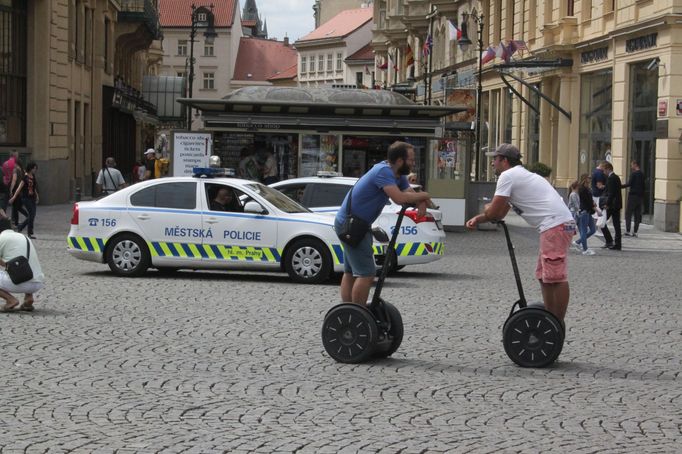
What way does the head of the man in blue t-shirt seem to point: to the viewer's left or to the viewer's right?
to the viewer's right

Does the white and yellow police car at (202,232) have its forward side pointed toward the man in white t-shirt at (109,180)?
no

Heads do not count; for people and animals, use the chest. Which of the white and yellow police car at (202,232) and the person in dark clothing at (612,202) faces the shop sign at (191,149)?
the person in dark clothing

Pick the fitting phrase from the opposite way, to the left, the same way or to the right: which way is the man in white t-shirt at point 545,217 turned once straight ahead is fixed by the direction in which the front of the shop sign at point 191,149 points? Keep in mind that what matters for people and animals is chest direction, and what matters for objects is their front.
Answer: to the right

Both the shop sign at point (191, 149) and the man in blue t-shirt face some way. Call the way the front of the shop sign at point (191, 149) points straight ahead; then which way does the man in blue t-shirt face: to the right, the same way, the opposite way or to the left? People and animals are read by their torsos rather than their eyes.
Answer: to the left

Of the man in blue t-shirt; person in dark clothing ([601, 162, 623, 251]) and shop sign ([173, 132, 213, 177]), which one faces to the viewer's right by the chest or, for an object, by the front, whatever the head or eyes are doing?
the man in blue t-shirt

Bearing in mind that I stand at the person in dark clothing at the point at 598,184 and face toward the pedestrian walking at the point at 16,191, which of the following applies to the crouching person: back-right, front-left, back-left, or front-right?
front-left

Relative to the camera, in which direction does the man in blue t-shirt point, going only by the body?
to the viewer's right

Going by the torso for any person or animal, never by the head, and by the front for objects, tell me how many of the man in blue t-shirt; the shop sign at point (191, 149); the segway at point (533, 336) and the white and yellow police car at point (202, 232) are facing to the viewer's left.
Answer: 1

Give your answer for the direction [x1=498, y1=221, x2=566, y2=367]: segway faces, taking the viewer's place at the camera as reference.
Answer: facing to the left of the viewer

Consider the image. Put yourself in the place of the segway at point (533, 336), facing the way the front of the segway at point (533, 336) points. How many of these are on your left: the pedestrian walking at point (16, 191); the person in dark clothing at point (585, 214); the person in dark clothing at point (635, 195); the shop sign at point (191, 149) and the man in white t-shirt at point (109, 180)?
0

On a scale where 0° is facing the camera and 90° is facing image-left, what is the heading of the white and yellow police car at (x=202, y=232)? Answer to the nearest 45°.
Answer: approximately 270°

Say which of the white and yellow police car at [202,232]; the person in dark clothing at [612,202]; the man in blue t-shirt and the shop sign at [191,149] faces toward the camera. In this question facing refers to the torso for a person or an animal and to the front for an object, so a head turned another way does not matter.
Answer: the shop sign

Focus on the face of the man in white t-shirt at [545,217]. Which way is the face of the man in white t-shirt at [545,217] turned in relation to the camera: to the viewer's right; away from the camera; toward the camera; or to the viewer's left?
to the viewer's left

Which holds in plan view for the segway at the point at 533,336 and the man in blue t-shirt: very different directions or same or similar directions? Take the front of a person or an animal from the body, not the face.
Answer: very different directions

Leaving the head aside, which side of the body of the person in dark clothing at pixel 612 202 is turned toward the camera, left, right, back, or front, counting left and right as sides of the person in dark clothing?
left
